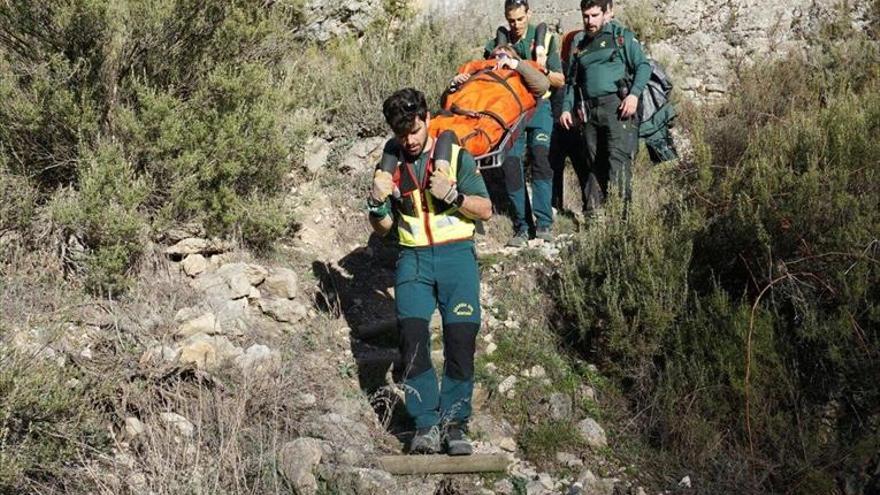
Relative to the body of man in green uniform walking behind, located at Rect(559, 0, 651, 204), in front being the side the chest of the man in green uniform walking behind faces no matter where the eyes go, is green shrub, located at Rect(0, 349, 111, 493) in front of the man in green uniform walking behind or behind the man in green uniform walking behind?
in front

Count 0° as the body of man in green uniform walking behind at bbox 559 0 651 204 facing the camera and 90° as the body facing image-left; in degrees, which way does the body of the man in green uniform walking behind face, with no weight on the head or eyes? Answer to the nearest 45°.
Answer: approximately 45°

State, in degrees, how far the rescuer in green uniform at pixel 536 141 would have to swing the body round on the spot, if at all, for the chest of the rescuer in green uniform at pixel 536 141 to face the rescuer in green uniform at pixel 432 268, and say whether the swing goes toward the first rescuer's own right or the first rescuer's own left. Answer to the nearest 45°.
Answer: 0° — they already face them

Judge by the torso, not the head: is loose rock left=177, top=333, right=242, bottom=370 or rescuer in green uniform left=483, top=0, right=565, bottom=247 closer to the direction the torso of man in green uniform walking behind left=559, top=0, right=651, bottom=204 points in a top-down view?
the loose rock

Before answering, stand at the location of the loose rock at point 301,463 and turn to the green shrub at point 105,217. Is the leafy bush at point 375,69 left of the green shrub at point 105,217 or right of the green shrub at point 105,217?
right

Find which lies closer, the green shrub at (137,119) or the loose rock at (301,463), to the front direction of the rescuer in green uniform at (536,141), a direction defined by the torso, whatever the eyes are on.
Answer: the loose rock

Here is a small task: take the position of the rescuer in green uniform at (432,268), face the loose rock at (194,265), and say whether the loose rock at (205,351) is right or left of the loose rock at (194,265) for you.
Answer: left

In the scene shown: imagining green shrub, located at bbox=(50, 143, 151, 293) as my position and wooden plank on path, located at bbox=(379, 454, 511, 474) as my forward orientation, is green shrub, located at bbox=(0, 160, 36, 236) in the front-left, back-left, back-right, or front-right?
back-right

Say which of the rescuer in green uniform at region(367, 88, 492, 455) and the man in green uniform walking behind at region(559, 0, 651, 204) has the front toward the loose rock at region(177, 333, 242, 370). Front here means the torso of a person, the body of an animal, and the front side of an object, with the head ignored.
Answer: the man in green uniform walking behind

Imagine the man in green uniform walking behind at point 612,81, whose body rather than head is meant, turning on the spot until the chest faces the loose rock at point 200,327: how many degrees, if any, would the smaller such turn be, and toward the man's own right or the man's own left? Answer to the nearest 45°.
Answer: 0° — they already face it

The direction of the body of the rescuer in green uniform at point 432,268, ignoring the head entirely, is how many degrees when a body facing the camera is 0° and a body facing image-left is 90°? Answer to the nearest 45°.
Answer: approximately 0°

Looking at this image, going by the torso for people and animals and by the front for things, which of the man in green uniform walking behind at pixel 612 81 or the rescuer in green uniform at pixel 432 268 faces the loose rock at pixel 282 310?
the man in green uniform walking behind

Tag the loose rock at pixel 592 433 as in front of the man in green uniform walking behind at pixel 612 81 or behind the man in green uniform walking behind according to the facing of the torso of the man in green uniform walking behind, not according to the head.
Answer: in front

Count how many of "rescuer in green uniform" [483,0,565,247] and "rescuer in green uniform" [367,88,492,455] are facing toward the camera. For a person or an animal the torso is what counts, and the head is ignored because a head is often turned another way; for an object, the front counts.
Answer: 2

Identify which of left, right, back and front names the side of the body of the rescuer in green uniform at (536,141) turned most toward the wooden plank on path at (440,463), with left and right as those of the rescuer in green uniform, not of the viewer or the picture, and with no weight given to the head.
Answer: front

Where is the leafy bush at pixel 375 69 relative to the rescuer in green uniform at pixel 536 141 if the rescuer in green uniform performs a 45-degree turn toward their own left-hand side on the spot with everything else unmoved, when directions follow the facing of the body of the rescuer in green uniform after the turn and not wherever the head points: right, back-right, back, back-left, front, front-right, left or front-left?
back

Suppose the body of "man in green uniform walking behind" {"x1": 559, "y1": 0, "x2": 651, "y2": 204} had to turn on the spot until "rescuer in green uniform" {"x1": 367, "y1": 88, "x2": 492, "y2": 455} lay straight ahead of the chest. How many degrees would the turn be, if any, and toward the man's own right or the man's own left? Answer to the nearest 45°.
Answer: approximately 45° to the man's own left

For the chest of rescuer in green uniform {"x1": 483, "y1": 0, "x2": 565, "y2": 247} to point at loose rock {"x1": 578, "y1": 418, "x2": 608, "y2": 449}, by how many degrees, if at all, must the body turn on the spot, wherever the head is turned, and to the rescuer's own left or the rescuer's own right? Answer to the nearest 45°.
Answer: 0° — they already face it
